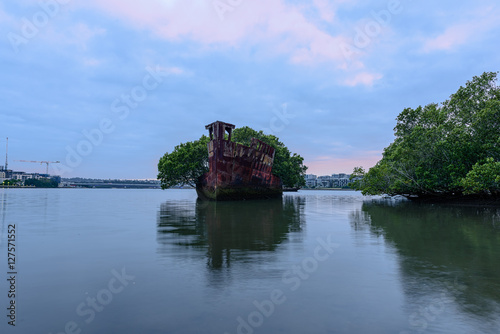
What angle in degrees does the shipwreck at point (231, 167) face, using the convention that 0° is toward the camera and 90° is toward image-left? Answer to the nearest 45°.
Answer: approximately 45°
